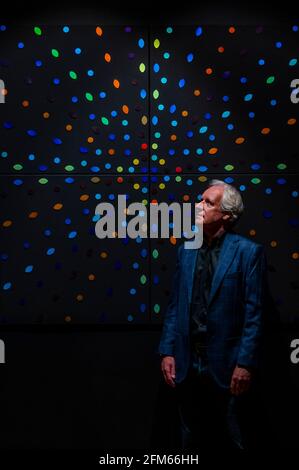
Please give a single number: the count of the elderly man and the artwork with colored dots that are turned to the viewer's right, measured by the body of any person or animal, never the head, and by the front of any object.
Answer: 0

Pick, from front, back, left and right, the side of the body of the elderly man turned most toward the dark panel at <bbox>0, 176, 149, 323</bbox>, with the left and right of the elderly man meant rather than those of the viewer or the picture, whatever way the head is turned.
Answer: right

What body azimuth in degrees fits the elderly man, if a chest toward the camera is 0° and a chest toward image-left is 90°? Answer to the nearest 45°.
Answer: approximately 45°

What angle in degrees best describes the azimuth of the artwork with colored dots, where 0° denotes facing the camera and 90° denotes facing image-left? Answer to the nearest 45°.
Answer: approximately 0°

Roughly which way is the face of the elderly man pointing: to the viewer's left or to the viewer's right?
to the viewer's left
